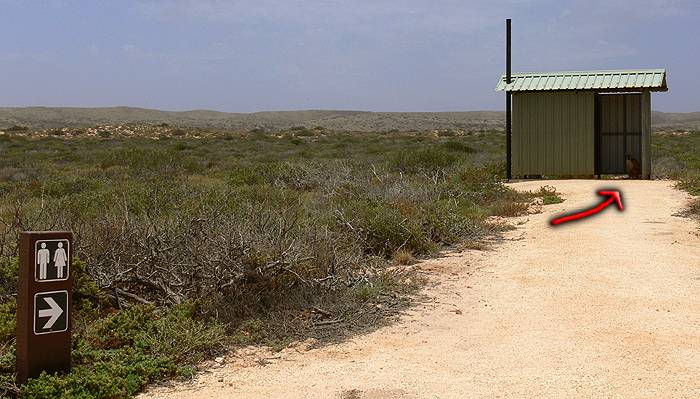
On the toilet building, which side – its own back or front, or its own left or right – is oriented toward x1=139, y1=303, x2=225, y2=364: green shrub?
front

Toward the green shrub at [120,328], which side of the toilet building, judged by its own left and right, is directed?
front

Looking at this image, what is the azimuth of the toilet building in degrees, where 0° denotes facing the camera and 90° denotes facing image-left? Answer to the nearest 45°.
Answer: approximately 0°
